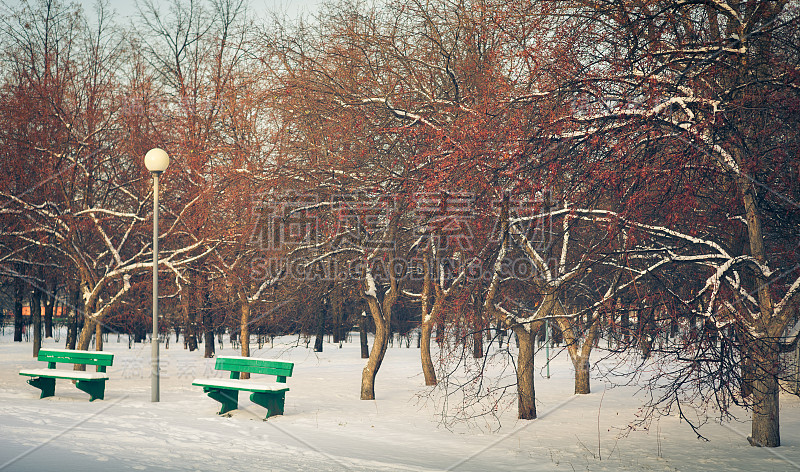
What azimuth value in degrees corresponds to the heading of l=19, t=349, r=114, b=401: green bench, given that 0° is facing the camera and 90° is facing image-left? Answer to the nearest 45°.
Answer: approximately 45°

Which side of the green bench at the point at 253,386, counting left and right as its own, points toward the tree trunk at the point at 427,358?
back

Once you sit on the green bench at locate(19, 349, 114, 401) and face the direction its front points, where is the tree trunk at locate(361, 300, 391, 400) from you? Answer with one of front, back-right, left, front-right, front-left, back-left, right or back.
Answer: back-left

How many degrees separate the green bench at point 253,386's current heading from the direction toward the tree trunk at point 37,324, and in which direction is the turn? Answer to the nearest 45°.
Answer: approximately 90° to its right

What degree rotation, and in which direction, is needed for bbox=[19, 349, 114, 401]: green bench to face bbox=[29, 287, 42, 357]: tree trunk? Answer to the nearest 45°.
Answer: approximately 135° to its right

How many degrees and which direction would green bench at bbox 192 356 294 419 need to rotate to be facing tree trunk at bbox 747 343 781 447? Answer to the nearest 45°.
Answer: approximately 90° to its left

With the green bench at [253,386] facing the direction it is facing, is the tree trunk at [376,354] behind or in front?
behind

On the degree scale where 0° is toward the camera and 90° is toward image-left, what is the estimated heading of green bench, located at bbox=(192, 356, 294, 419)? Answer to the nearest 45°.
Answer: approximately 45°

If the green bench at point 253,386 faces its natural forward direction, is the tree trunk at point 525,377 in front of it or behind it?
behind

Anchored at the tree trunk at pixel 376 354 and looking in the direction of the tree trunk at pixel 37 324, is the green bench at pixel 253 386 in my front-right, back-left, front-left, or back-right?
back-left

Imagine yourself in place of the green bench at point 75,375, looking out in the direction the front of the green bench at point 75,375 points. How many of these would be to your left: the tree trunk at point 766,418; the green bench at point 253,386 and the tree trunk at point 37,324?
2

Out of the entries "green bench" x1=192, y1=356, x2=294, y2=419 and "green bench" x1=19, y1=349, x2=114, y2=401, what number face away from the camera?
0
